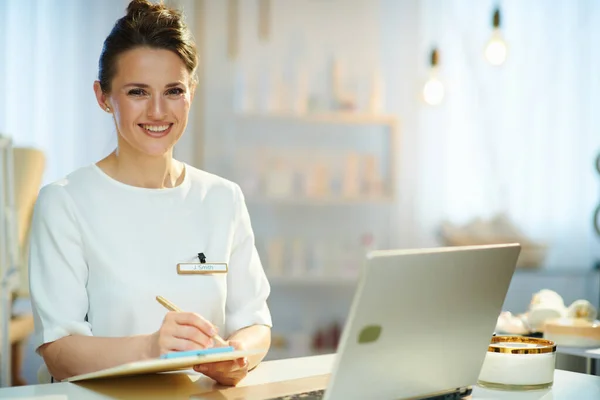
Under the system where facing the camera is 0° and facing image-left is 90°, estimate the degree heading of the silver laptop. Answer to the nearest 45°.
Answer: approximately 135°

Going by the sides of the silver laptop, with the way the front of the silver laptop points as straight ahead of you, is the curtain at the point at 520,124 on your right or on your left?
on your right

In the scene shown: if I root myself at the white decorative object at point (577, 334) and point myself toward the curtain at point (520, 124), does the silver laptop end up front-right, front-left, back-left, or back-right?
back-left

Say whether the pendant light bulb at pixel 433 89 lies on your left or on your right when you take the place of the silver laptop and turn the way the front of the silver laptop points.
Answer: on your right

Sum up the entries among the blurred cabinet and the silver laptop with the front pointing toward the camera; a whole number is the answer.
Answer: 1

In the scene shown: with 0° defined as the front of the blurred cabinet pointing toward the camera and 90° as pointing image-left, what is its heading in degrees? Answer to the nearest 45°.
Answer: approximately 0°

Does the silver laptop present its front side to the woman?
yes

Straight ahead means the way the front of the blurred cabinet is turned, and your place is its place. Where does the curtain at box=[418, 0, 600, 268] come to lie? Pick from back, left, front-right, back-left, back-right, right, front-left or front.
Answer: left
